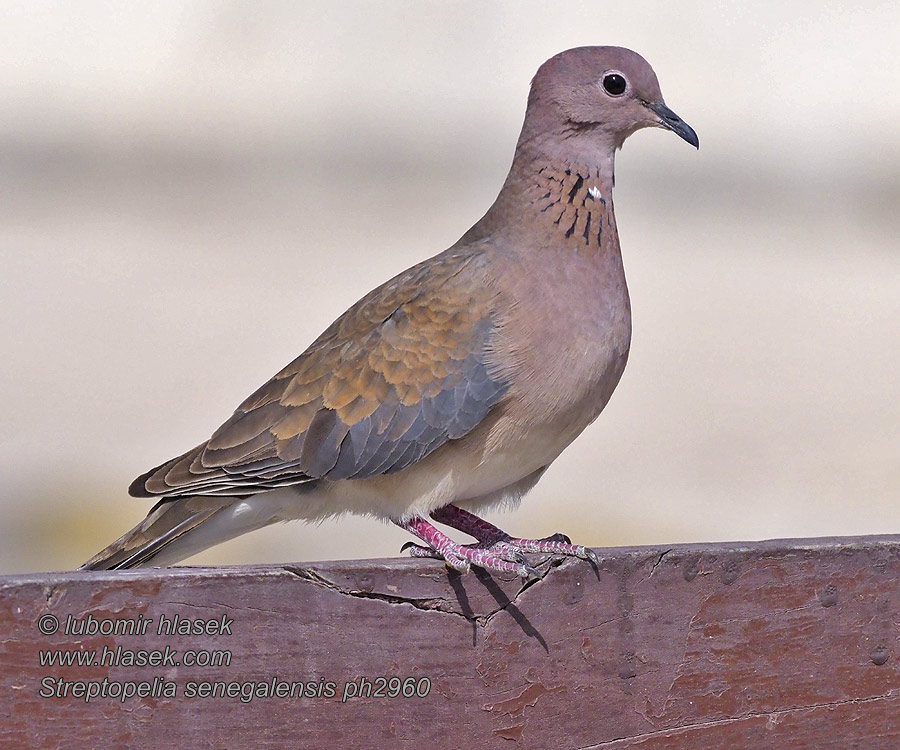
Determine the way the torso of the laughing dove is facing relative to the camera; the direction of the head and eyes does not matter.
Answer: to the viewer's right
